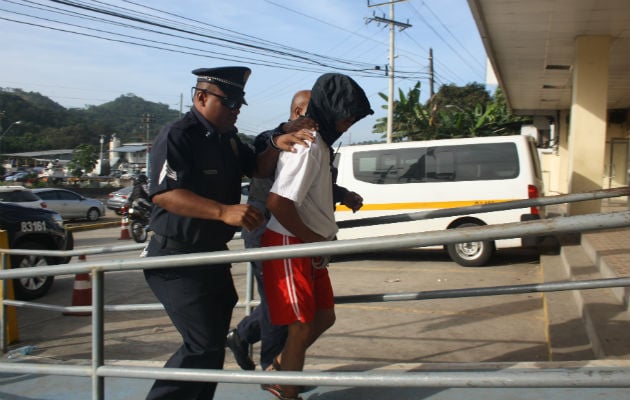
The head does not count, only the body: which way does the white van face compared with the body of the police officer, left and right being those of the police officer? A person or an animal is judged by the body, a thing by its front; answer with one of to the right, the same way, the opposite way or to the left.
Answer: the opposite way

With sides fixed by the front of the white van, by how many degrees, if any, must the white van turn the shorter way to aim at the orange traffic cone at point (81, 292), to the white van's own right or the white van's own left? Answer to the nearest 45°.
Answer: approximately 45° to the white van's own left

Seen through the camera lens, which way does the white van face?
facing to the left of the viewer

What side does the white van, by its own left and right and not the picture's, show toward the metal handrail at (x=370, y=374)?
left

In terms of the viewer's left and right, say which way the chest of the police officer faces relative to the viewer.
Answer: facing the viewer and to the right of the viewer

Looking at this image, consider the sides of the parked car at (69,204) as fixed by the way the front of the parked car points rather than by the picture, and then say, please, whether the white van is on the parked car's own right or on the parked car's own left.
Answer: on the parked car's own right

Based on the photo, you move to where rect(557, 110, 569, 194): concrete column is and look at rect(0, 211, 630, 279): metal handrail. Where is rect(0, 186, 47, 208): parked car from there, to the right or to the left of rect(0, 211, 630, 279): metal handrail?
right

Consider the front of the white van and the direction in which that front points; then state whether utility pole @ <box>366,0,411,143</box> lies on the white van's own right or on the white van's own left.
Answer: on the white van's own right

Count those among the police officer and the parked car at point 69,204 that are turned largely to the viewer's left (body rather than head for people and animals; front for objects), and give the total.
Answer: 0

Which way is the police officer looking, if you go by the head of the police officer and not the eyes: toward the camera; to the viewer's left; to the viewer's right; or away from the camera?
to the viewer's right

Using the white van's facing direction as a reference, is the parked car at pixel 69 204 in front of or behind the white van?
in front

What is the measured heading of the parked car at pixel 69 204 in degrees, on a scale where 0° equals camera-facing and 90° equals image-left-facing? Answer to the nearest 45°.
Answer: approximately 270°

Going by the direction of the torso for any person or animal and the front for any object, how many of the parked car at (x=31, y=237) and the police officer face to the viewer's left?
0
